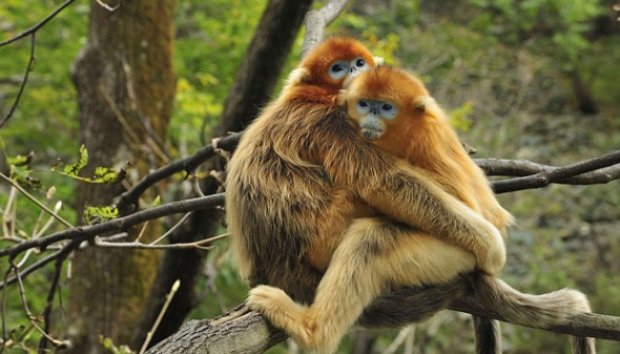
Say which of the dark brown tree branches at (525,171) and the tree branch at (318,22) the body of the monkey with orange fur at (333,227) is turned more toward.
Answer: the dark brown tree branches

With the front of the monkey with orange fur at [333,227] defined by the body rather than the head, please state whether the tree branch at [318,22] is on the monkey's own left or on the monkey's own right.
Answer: on the monkey's own left

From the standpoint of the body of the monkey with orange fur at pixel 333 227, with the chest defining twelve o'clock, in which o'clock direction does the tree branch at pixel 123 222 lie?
The tree branch is roughly at 7 o'clock from the monkey with orange fur.
